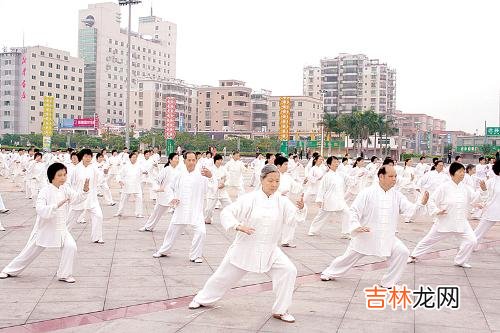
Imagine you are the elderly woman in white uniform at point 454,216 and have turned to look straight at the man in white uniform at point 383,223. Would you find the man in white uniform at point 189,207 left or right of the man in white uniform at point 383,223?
right

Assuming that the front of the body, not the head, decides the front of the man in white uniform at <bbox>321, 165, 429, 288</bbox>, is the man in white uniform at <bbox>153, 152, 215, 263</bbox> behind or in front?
behind

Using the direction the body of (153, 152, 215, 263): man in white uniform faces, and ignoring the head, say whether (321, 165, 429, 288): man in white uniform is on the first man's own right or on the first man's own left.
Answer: on the first man's own left

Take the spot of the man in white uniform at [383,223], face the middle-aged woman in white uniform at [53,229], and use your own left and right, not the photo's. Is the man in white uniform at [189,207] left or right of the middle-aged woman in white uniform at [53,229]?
right

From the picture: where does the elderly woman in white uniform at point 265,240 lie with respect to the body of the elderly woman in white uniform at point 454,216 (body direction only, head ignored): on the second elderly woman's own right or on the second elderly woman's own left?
on the second elderly woman's own right

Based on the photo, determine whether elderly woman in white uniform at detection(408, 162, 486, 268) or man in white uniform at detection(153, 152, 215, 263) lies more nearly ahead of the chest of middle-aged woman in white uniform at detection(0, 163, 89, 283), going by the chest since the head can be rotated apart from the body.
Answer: the elderly woman in white uniform

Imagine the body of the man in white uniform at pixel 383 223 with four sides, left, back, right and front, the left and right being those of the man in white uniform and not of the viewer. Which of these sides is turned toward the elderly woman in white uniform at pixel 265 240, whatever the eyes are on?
right

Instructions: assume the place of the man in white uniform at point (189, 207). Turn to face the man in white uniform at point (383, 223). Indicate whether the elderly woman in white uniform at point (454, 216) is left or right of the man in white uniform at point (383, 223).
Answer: left

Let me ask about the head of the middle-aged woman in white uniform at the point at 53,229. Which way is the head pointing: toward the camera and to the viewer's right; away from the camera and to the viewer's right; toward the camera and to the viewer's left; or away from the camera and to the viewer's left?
toward the camera and to the viewer's right

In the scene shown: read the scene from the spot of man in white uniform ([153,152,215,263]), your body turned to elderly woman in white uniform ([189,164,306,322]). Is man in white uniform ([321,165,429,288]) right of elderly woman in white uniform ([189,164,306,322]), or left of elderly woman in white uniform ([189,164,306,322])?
left

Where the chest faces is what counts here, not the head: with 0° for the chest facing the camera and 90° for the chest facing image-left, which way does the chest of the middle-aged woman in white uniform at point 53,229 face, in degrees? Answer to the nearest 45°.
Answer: approximately 315°
